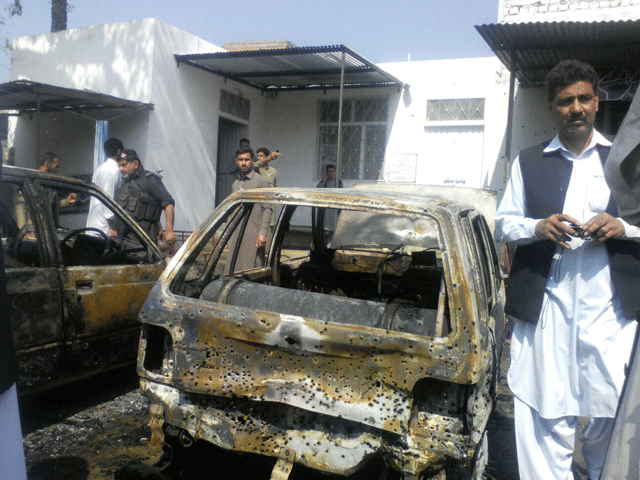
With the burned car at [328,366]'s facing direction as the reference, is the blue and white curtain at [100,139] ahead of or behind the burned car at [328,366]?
ahead

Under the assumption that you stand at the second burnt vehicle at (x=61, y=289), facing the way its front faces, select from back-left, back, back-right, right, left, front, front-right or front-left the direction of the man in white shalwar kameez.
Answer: right

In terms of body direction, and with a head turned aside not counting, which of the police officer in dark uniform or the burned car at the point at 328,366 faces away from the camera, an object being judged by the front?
the burned car

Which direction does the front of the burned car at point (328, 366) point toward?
away from the camera

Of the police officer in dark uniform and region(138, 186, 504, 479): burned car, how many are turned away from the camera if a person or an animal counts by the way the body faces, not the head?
1

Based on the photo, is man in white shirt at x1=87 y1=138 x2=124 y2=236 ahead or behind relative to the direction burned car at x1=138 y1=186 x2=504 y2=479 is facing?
ahead

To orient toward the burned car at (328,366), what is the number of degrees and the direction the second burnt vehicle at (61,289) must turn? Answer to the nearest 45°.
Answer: approximately 90° to its right

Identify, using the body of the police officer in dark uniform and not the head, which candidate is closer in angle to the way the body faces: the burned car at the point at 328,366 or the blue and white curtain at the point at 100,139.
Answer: the burned car

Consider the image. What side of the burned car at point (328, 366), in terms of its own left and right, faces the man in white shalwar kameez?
right

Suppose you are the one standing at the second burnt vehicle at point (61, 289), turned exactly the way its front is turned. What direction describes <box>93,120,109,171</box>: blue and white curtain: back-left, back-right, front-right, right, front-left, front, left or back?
front-left
